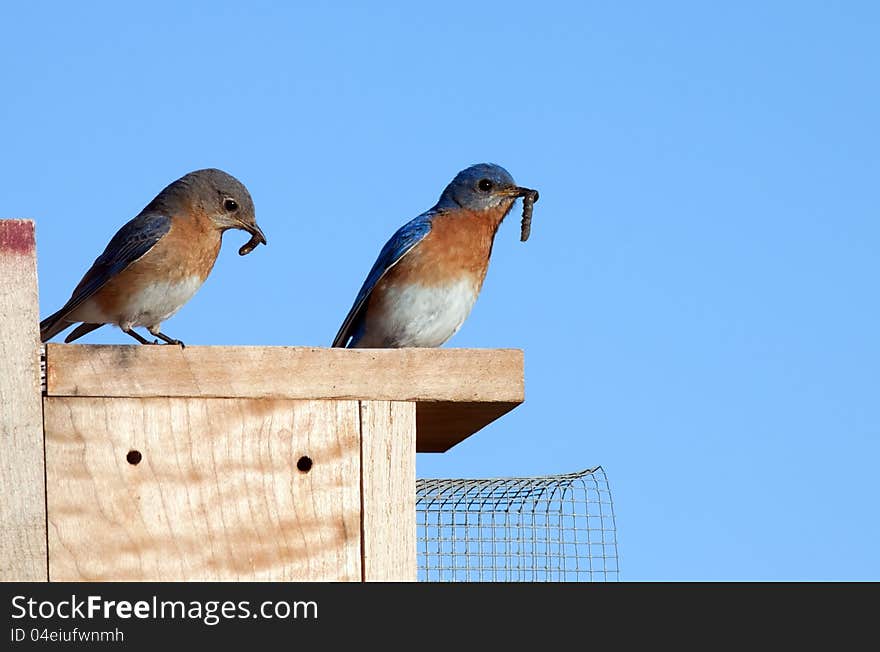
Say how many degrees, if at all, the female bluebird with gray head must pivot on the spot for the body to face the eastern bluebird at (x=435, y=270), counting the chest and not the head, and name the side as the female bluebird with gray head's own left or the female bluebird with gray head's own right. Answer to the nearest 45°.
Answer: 0° — it already faces it

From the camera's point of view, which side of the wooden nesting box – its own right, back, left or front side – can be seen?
right

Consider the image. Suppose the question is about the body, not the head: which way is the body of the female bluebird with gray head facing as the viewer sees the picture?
to the viewer's right
